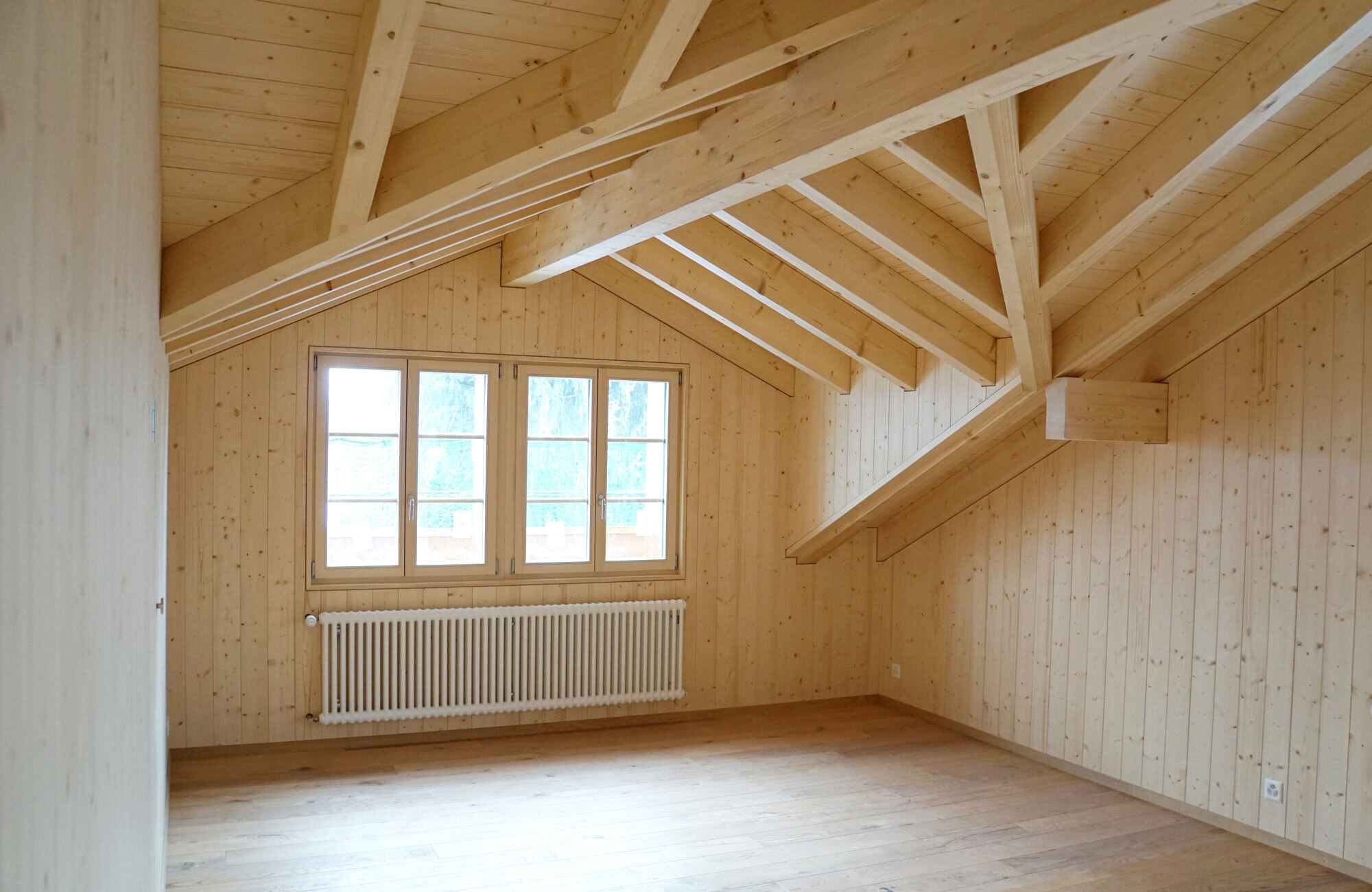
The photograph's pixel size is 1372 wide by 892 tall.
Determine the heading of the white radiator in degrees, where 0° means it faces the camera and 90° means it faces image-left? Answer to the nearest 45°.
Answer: approximately 0°

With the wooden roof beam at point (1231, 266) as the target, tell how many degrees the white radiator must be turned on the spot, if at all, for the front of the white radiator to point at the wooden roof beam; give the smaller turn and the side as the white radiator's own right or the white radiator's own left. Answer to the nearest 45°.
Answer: approximately 45° to the white radiator's own left

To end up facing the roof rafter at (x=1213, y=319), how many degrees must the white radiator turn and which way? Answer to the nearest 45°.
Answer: approximately 45° to its left

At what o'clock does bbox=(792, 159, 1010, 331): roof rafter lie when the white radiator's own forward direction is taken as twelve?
The roof rafter is roughly at 11 o'clock from the white radiator.

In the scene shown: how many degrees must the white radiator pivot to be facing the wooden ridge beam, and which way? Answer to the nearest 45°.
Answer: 0° — it already faces it

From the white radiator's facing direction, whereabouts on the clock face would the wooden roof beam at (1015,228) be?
The wooden roof beam is roughly at 11 o'clock from the white radiator.
